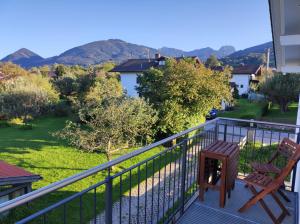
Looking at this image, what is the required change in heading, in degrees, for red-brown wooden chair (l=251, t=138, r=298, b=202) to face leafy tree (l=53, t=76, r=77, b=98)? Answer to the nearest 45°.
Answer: approximately 90° to its right

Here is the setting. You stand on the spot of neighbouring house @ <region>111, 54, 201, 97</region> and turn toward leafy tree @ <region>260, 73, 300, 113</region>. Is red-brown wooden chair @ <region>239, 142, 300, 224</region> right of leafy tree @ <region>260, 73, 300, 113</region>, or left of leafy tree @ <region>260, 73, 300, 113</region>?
right

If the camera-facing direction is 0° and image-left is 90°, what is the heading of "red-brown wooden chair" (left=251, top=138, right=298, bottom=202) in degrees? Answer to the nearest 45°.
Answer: approximately 45°

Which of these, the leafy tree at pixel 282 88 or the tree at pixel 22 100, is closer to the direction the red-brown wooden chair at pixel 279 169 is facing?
the tree

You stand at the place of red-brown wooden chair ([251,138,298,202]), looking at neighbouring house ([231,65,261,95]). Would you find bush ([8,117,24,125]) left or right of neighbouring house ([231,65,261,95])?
left

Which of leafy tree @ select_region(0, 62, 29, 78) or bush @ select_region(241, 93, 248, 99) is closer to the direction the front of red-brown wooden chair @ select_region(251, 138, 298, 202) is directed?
the leafy tree

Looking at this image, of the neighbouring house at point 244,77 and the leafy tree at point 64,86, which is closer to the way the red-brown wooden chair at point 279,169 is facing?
the leafy tree

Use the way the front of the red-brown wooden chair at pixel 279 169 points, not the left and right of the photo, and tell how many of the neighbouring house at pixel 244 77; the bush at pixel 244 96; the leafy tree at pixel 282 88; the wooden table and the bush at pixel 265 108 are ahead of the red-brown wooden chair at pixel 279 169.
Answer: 1

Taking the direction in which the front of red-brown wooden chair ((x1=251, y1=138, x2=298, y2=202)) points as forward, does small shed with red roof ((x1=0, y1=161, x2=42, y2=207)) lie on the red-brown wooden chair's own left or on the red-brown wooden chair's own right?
on the red-brown wooden chair's own right

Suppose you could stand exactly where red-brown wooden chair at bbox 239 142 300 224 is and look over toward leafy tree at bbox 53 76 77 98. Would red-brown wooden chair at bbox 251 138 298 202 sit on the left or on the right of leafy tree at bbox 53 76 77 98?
right

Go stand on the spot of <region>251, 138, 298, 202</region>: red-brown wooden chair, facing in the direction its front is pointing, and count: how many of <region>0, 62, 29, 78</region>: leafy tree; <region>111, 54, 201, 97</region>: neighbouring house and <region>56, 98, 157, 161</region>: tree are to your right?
3

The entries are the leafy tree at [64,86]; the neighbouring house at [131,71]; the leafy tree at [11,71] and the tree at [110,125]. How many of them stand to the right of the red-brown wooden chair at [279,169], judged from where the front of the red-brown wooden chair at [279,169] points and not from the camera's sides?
4

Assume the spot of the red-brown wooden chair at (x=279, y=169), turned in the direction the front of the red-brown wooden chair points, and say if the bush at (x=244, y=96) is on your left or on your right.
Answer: on your right

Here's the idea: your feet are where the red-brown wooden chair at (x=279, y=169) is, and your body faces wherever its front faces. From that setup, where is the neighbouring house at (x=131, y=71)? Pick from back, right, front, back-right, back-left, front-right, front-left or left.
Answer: right

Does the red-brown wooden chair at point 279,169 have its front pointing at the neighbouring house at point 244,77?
no

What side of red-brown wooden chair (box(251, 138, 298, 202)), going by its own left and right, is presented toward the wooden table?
front

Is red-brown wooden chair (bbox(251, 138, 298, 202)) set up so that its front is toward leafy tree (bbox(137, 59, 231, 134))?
no

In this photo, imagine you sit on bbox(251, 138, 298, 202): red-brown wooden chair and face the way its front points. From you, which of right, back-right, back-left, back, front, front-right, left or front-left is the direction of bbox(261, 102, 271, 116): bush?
back-right
